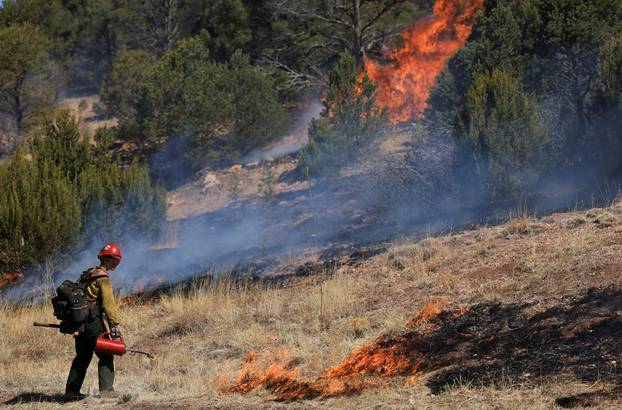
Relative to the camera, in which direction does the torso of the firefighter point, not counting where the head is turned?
to the viewer's right

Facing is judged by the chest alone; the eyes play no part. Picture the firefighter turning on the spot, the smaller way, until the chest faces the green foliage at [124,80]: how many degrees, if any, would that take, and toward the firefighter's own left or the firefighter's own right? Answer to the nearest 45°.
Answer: approximately 90° to the firefighter's own left

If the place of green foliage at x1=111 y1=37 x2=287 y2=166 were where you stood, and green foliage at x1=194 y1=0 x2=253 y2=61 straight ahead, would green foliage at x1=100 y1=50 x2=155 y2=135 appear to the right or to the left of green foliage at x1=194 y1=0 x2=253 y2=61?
left

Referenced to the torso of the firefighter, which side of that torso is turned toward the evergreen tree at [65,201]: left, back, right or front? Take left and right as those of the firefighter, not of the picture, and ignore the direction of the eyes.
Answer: left

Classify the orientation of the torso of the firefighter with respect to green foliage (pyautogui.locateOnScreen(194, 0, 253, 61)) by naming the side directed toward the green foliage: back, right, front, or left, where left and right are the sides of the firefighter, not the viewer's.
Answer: left
